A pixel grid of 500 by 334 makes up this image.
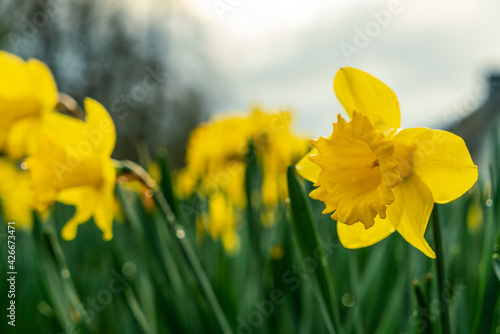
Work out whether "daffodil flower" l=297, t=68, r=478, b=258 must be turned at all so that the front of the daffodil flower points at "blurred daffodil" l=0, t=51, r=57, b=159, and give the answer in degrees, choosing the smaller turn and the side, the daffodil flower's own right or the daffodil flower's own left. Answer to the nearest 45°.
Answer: approximately 45° to the daffodil flower's own right

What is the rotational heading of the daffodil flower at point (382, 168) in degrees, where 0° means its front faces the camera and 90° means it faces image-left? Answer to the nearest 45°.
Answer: approximately 45°

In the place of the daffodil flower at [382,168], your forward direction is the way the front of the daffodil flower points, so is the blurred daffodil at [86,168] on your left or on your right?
on your right

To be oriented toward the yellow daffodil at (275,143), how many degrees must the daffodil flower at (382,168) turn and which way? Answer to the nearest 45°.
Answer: approximately 90° to its right

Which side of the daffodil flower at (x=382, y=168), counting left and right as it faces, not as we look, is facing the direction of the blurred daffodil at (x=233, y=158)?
right

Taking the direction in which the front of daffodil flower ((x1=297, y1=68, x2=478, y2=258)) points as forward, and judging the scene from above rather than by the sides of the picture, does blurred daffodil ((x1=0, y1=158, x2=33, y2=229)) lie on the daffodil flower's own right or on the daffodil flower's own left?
on the daffodil flower's own right
